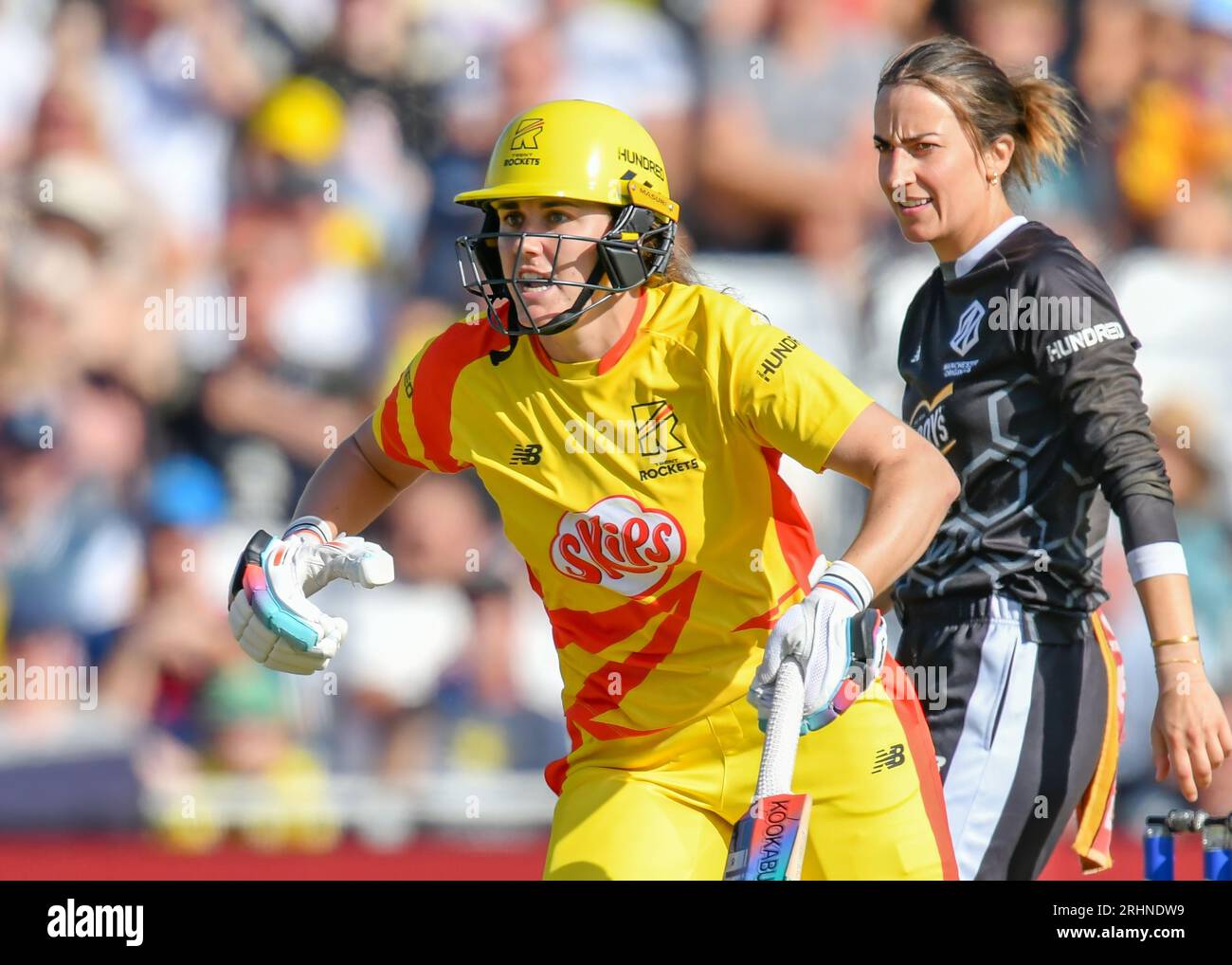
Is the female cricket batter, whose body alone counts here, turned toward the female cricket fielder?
no

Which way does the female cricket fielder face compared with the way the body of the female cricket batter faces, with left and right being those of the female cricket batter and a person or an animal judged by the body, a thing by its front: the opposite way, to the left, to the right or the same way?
the same way

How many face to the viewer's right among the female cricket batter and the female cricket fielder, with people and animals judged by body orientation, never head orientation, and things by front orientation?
0

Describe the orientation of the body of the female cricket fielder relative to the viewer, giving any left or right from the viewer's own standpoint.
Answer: facing the viewer and to the left of the viewer

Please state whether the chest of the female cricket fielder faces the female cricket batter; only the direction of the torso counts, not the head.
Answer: yes
